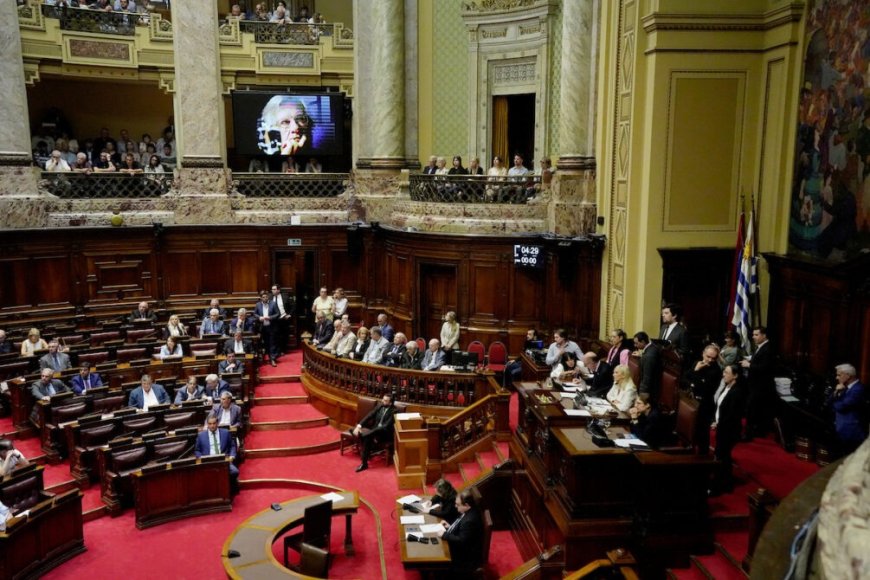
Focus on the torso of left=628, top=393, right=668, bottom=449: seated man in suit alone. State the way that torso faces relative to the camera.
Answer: to the viewer's left

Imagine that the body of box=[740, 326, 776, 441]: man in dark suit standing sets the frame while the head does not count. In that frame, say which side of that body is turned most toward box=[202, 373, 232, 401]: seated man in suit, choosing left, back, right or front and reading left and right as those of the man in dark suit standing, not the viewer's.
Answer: front

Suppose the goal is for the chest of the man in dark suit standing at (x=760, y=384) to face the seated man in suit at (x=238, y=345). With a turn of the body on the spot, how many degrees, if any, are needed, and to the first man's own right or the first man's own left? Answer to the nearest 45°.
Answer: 0° — they already face them

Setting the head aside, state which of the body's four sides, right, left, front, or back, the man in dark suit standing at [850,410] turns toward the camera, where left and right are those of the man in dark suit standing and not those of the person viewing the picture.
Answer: left

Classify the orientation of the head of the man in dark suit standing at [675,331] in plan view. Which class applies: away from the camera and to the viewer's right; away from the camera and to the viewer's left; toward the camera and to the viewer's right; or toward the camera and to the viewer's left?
toward the camera and to the viewer's left

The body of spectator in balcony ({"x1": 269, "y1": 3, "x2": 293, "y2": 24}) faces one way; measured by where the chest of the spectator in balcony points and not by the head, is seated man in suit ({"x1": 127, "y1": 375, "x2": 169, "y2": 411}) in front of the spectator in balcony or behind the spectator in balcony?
in front

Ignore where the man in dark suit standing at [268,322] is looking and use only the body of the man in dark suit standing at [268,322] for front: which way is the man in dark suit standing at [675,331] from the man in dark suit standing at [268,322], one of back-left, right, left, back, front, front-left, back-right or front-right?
front-left

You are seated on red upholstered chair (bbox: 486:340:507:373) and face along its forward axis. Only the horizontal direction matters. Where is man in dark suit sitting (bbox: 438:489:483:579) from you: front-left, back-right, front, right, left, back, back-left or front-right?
front-left

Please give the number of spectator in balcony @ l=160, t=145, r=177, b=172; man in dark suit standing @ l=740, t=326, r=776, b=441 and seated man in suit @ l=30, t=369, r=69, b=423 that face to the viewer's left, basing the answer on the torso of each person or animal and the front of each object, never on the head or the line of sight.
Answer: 1

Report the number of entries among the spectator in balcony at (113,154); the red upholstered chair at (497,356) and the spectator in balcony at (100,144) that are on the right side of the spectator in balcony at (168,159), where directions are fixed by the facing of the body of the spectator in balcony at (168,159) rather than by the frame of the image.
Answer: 2
